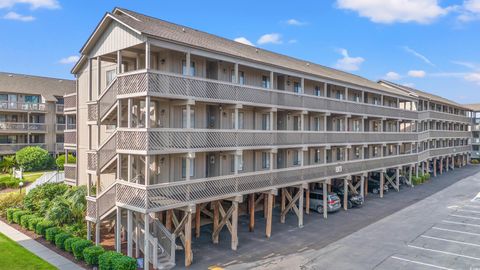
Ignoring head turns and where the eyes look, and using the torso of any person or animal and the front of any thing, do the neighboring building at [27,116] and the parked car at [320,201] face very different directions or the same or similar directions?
very different directions

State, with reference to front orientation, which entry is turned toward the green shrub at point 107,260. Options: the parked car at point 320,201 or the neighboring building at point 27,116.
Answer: the neighboring building

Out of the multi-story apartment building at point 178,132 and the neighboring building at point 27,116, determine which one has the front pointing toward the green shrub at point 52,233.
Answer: the neighboring building

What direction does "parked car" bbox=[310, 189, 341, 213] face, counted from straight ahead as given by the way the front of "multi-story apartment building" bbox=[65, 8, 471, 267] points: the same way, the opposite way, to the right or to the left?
the opposite way

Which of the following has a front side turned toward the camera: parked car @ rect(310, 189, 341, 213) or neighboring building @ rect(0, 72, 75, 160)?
the neighboring building

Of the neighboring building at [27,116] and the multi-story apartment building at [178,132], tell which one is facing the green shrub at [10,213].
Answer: the neighboring building

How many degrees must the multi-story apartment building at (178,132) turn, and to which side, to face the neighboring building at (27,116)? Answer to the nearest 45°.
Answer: approximately 180°

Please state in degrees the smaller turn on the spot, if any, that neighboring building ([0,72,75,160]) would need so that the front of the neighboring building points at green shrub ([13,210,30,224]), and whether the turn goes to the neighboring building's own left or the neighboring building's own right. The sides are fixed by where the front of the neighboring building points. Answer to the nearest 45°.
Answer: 0° — it already faces it

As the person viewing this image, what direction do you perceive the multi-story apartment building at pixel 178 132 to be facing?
facing the viewer and to the right of the viewer

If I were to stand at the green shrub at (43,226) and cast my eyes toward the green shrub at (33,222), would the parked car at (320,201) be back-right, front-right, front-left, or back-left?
back-right

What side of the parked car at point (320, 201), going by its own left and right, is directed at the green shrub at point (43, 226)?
left

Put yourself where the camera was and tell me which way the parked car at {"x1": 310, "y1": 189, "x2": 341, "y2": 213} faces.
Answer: facing away from the viewer and to the left of the viewer

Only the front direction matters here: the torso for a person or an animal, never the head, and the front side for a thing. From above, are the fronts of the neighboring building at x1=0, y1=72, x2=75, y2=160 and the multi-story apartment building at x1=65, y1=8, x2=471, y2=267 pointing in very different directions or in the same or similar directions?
same or similar directions

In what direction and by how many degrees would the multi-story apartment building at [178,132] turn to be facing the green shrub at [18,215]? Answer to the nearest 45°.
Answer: approximately 135° to its right

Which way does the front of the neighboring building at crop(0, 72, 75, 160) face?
toward the camera

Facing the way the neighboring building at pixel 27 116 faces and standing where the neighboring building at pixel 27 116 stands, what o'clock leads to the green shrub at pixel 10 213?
The green shrub is roughly at 12 o'clock from the neighboring building.
